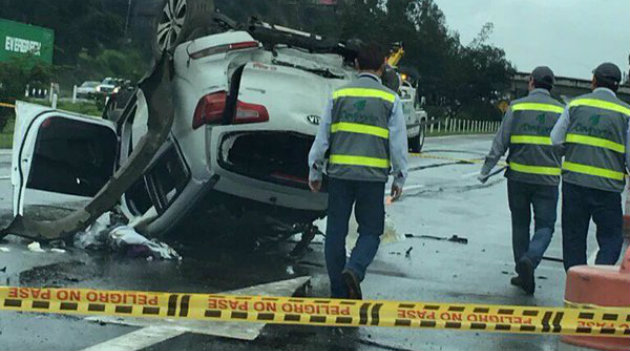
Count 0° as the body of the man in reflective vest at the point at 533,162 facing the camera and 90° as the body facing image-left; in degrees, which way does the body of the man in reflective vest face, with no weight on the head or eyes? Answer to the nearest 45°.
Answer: approximately 180°

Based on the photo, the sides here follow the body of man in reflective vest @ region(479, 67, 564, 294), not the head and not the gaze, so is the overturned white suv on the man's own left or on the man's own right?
on the man's own left

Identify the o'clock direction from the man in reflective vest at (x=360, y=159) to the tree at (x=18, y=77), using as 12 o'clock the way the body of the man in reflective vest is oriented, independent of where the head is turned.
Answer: The tree is roughly at 11 o'clock from the man in reflective vest.

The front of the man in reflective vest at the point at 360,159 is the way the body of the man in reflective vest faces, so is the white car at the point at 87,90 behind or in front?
in front

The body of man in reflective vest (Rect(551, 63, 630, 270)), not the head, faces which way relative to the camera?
away from the camera

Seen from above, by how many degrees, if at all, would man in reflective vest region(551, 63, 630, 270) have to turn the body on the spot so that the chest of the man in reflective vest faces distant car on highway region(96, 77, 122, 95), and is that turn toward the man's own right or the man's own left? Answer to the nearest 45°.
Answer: approximately 45° to the man's own left

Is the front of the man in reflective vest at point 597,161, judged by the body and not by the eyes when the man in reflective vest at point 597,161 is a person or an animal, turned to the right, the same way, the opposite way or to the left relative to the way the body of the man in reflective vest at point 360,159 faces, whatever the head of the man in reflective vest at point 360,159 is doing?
the same way

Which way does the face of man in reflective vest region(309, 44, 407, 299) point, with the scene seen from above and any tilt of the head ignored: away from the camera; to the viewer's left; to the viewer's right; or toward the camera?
away from the camera

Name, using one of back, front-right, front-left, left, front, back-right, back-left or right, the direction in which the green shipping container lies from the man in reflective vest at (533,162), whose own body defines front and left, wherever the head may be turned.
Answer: front-left

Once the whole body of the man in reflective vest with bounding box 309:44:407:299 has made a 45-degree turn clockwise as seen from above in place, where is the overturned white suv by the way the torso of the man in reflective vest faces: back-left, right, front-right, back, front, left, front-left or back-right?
left

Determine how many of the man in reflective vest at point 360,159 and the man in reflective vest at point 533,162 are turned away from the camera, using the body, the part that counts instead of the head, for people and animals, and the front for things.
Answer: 2

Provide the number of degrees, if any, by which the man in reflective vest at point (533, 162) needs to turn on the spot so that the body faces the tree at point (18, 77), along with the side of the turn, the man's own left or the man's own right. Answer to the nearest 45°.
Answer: approximately 45° to the man's own left

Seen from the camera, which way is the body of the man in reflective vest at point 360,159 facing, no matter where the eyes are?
away from the camera

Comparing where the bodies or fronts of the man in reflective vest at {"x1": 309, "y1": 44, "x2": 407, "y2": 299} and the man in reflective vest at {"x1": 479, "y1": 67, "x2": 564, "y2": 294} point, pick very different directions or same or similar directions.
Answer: same or similar directions

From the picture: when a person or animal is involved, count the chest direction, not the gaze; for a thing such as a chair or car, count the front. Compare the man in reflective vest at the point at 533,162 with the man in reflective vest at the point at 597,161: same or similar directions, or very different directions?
same or similar directions

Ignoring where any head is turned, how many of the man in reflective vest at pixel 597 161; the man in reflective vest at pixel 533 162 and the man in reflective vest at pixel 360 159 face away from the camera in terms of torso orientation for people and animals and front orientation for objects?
3
